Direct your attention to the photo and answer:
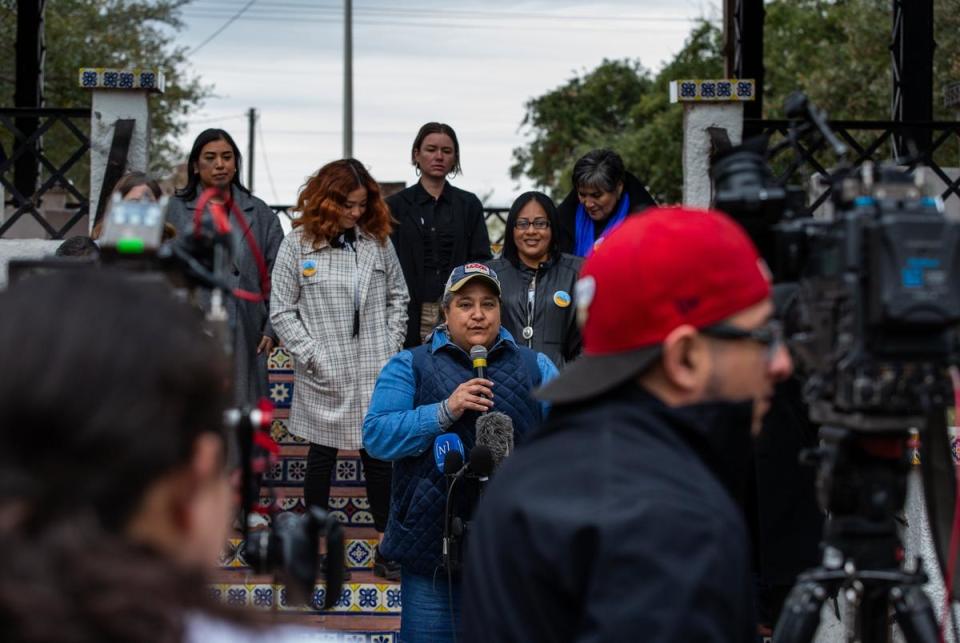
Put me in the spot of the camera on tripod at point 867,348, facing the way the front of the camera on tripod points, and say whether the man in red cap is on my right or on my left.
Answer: on my left

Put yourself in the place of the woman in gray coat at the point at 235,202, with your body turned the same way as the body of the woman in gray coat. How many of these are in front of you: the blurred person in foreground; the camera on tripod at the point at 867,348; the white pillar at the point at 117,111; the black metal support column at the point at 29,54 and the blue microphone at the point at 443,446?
3

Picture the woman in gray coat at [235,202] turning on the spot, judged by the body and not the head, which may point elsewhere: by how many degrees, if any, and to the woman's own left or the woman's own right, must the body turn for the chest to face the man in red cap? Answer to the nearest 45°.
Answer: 0° — they already face them

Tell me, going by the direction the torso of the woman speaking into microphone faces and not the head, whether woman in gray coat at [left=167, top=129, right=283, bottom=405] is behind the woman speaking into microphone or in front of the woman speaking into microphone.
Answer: behind

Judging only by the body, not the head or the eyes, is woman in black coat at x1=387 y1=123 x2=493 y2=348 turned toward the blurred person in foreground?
yes

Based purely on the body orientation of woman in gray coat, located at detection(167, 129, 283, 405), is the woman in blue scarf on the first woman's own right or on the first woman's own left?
on the first woman's own left
